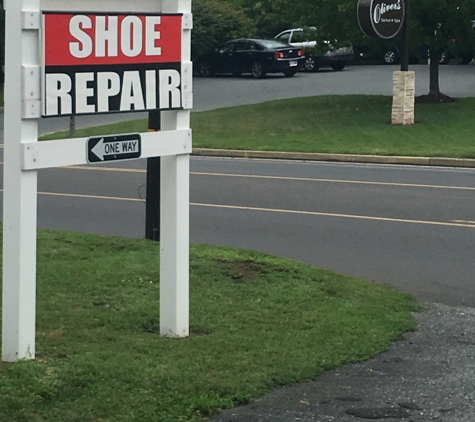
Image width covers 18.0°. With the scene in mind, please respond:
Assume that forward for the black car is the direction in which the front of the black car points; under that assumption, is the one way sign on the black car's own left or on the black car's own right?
on the black car's own left

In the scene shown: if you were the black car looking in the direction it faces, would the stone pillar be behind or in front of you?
behind

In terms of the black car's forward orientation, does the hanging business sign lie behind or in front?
behind

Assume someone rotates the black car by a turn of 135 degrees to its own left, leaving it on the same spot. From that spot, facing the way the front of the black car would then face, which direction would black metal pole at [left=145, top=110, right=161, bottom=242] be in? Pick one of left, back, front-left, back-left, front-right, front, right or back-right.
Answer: front

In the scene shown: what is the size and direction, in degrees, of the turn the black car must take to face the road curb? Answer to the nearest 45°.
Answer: approximately 135° to its left

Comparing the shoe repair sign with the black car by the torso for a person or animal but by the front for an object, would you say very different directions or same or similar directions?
very different directions

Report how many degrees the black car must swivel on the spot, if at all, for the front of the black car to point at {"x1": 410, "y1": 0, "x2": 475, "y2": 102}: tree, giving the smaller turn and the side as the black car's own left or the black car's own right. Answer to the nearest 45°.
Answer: approximately 135° to the black car's own left

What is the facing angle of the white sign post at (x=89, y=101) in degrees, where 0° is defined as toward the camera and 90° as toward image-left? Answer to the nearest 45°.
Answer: approximately 315°

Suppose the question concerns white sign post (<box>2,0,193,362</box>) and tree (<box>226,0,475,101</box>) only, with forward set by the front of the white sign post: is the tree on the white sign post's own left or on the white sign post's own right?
on the white sign post's own left

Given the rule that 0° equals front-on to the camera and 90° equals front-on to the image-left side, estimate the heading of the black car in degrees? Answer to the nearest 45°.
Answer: approximately 135°

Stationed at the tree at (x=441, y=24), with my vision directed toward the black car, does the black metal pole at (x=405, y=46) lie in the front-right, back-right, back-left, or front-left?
back-left
